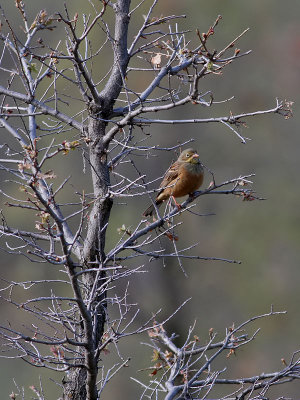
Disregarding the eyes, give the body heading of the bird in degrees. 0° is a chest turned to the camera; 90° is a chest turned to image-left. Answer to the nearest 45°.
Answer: approximately 315°
